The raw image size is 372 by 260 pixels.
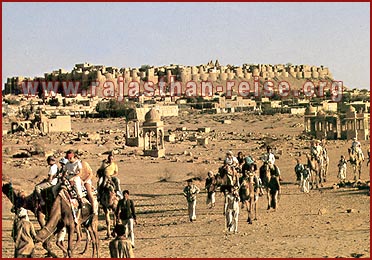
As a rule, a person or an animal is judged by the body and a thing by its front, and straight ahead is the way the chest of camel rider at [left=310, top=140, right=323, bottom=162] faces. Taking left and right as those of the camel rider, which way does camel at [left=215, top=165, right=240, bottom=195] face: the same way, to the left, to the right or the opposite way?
the same way

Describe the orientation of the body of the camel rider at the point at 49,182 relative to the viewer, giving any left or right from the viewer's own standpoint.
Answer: facing to the left of the viewer

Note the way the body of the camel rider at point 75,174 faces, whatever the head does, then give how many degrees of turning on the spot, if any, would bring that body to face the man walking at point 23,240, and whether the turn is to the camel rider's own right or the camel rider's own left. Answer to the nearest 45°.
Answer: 0° — they already face them

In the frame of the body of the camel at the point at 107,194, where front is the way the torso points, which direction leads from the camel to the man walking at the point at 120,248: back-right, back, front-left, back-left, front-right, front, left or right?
front-left

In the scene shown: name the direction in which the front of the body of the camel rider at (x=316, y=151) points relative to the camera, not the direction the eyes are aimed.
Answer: toward the camera

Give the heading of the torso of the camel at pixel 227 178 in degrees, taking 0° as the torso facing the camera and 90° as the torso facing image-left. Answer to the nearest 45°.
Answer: approximately 0°

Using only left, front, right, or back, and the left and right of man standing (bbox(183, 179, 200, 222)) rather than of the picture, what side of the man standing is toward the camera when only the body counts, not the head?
front

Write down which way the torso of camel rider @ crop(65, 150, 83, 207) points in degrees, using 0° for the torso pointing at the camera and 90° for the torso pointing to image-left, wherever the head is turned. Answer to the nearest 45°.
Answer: approximately 45°

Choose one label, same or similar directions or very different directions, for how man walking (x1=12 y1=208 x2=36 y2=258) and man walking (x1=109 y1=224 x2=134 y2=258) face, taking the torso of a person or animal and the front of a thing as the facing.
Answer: same or similar directions
